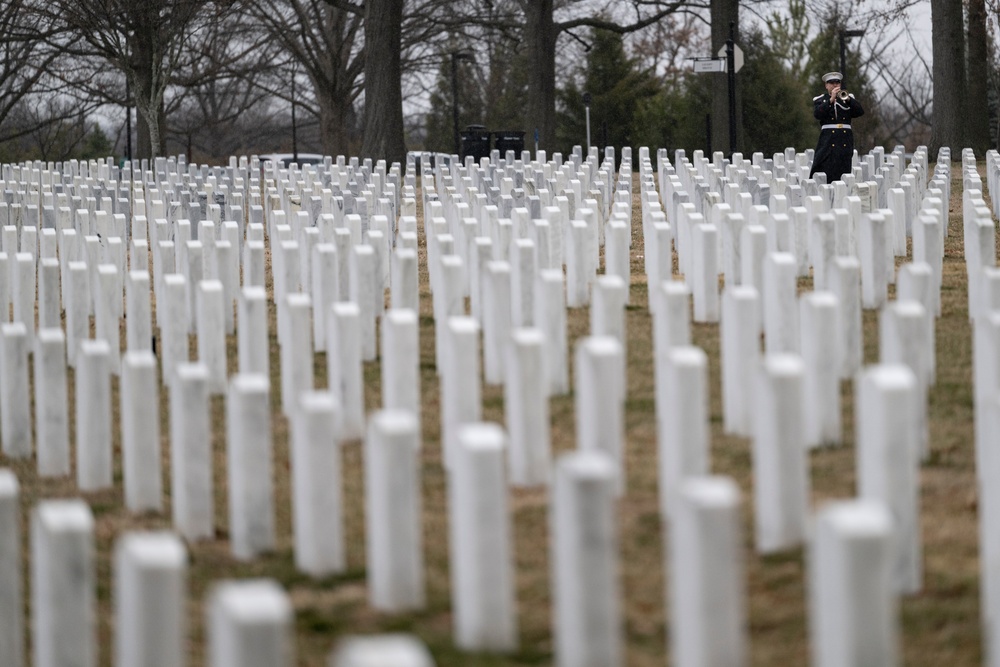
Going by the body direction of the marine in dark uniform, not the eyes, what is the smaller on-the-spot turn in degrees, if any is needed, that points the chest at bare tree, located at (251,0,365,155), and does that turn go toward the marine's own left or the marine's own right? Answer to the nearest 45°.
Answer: approximately 135° to the marine's own right

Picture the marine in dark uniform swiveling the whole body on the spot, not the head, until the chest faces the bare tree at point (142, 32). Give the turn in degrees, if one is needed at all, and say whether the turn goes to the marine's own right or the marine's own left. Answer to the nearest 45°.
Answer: approximately 135° to the marine's own right

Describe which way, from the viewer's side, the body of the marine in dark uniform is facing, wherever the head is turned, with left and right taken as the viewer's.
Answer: facing the viewer

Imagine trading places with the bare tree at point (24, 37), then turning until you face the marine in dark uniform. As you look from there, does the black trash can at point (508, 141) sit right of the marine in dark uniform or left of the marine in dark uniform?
left

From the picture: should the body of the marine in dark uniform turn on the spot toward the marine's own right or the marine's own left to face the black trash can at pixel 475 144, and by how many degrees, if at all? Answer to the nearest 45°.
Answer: approximately 135° to the marine's own right

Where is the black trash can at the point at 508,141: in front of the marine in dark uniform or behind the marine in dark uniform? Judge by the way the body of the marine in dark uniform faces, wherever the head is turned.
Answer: behind

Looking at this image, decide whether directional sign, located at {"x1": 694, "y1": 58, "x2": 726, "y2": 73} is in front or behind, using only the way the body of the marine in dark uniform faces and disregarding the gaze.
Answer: behind
